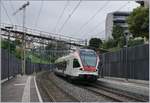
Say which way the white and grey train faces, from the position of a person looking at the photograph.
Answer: facing the viewer and to the right of the viewer

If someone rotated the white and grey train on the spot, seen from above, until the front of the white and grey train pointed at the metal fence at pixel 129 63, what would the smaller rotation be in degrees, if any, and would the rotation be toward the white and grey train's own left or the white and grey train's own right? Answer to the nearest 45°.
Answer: approximately 90° to the white and grey train's own left

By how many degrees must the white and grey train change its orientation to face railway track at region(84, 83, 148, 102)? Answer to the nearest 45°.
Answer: approximately 45° to its right

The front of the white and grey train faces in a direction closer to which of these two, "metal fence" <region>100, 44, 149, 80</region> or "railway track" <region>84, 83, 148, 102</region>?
the railway track
